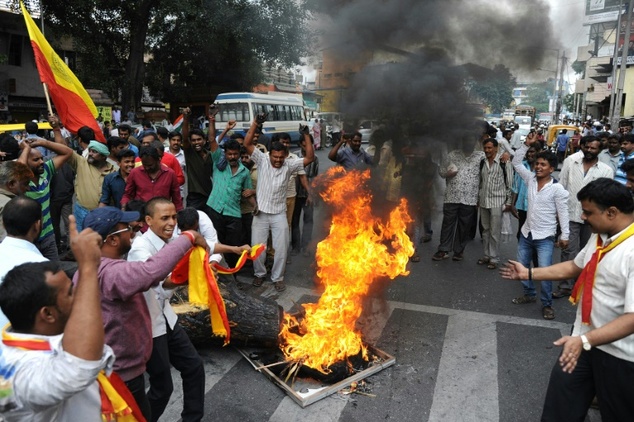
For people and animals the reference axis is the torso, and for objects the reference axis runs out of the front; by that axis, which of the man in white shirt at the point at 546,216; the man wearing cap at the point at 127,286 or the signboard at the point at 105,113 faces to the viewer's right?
the man wearing cap

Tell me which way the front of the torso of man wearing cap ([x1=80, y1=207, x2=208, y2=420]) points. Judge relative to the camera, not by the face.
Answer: to the viewer's right

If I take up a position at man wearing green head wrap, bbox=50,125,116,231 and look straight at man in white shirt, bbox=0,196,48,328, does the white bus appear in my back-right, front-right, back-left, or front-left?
back-left

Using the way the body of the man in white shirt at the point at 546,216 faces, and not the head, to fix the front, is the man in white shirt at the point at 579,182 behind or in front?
behind

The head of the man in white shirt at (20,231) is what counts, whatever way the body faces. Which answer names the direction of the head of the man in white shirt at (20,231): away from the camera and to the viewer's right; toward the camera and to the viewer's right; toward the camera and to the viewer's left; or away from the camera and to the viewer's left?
away from the camera and to the viewer's right
